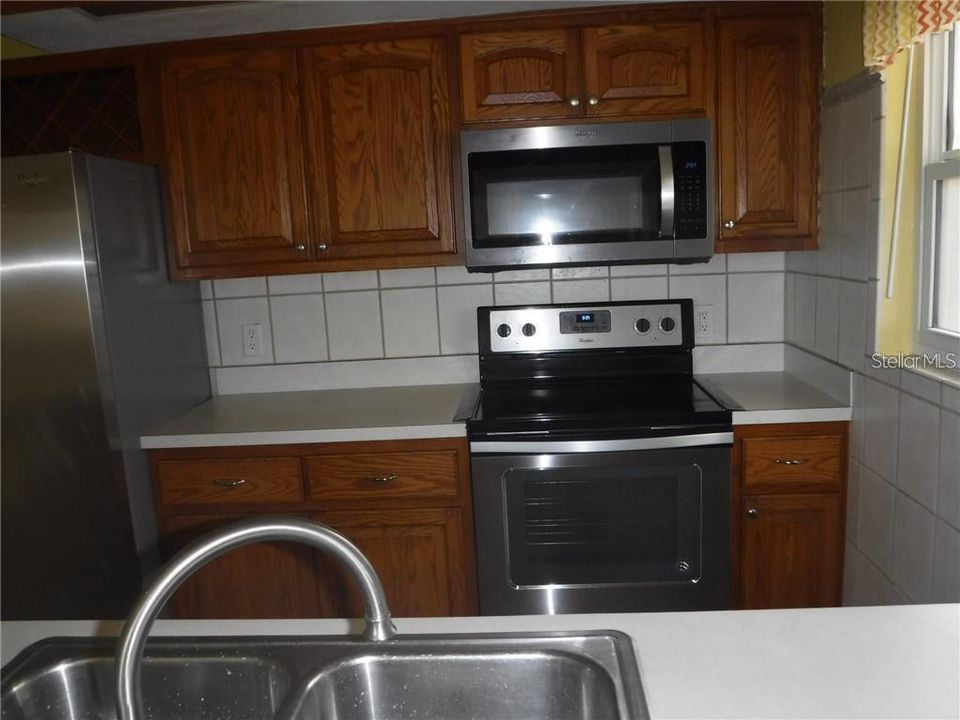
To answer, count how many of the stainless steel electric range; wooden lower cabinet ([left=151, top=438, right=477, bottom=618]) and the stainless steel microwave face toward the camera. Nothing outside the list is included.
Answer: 3

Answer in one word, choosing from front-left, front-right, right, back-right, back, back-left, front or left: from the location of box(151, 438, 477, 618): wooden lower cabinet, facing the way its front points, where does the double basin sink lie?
front

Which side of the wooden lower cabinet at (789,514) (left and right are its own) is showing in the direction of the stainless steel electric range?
right

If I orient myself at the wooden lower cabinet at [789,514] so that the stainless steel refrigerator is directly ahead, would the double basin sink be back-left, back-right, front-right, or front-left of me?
front-left

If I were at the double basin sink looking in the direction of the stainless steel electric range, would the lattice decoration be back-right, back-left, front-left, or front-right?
front-left

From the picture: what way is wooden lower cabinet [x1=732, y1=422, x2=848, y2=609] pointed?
toward the camera

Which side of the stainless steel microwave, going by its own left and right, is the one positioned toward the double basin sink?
front

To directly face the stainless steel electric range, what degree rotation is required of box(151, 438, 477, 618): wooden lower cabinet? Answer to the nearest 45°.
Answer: approximately 90° to its left

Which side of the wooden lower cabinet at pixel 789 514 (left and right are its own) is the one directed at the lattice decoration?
right

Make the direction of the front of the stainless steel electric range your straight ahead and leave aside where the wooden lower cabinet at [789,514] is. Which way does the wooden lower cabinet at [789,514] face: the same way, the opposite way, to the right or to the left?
the same way

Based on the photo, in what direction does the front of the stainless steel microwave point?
toward the camera

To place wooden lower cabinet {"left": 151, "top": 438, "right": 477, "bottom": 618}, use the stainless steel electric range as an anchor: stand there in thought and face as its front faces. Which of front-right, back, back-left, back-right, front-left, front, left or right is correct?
right

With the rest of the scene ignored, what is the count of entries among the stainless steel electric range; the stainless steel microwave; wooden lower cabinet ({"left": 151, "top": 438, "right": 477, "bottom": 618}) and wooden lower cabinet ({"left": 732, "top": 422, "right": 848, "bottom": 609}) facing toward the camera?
4

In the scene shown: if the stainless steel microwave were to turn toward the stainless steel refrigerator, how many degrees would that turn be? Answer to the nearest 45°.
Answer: approximately 90° to its right

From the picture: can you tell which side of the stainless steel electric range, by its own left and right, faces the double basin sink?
front

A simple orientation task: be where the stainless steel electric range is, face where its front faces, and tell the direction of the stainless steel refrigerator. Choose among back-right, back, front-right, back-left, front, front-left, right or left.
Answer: right

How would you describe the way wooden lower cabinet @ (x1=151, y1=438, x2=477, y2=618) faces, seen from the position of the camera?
facing the viewer
